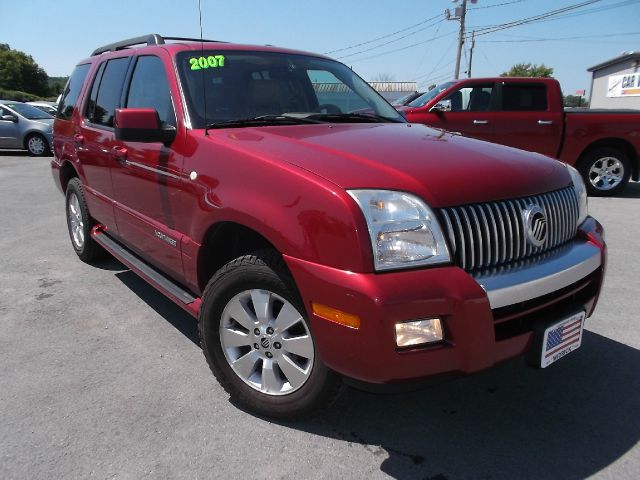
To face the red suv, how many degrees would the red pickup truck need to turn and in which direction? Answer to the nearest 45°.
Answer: approximately 90° to its left

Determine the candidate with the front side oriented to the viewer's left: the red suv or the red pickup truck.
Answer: the red pickup truck

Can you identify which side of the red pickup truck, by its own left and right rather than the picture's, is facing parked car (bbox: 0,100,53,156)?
front

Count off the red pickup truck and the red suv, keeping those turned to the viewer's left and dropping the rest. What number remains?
1

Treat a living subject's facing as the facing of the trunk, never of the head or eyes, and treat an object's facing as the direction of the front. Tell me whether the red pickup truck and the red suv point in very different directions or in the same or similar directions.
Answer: very different directions

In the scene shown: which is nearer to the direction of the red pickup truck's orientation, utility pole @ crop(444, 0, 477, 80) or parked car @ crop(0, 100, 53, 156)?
the parked car

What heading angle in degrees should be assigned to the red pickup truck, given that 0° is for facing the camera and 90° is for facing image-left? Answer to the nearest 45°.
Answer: approximately 90°

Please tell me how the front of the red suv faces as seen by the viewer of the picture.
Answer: facing the viewer and to the right of the viewer

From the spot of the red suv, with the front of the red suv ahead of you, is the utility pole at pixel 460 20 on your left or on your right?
on your left

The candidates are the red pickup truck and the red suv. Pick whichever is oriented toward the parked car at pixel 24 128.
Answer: the red pickup truck

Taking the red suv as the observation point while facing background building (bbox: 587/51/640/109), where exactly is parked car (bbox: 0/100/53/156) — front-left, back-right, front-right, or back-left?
front-left

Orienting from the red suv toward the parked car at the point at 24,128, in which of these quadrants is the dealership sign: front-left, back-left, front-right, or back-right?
front-right

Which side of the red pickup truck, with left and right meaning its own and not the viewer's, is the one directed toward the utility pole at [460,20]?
right

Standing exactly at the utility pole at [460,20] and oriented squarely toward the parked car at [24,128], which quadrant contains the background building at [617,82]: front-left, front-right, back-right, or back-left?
back-left

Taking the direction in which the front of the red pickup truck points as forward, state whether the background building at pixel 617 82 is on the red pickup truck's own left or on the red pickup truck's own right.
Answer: on the red pickup truck's own right

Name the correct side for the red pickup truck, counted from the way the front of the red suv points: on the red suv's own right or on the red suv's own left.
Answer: on the red suv's own left
